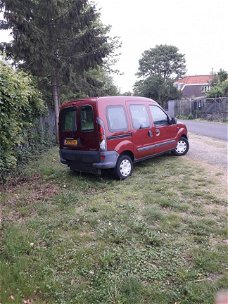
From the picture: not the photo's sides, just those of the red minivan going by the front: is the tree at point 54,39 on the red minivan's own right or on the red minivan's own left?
on the red minivan's own left

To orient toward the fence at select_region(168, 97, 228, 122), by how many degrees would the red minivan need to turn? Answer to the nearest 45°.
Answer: approximately 45° to its left

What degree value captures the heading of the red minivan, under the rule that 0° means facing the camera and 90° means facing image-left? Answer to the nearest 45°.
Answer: approximately 225°

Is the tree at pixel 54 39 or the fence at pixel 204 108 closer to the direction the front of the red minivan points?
the fence
